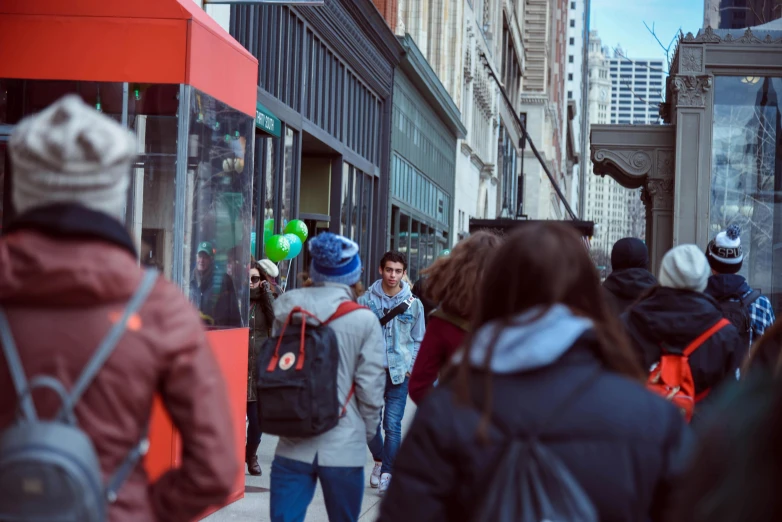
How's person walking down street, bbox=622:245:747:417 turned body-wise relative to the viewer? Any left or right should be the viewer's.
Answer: facing away from the viewer

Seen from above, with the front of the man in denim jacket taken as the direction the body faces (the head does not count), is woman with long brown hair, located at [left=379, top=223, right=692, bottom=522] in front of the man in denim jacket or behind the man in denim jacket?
in front

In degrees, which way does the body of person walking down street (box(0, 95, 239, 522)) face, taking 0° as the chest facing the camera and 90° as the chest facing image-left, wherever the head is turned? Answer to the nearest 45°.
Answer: approximately 180°

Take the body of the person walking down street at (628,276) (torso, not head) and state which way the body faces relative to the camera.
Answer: away from the camera

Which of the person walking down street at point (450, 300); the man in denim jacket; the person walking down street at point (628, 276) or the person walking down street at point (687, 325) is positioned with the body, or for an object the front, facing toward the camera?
the man in denim jacket

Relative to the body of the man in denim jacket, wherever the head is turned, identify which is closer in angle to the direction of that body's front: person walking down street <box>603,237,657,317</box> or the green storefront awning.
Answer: the person walking down street

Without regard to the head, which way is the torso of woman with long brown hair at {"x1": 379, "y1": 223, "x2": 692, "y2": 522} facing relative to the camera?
away from the camera

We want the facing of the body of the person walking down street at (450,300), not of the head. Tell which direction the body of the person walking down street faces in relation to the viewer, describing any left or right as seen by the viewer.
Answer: facing away from the viewer
